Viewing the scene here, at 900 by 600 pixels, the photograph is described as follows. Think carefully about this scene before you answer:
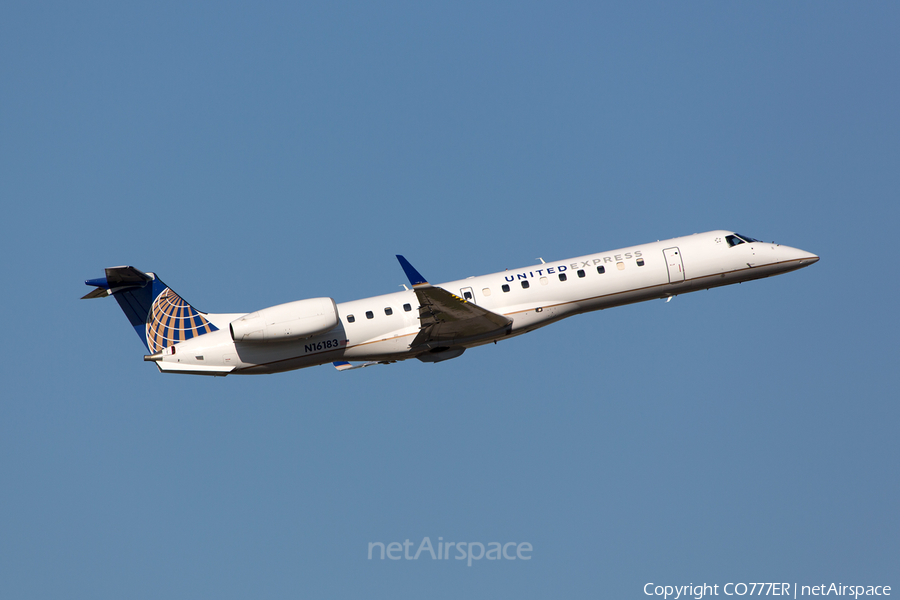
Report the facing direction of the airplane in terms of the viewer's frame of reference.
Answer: facing to the right of the viewer
